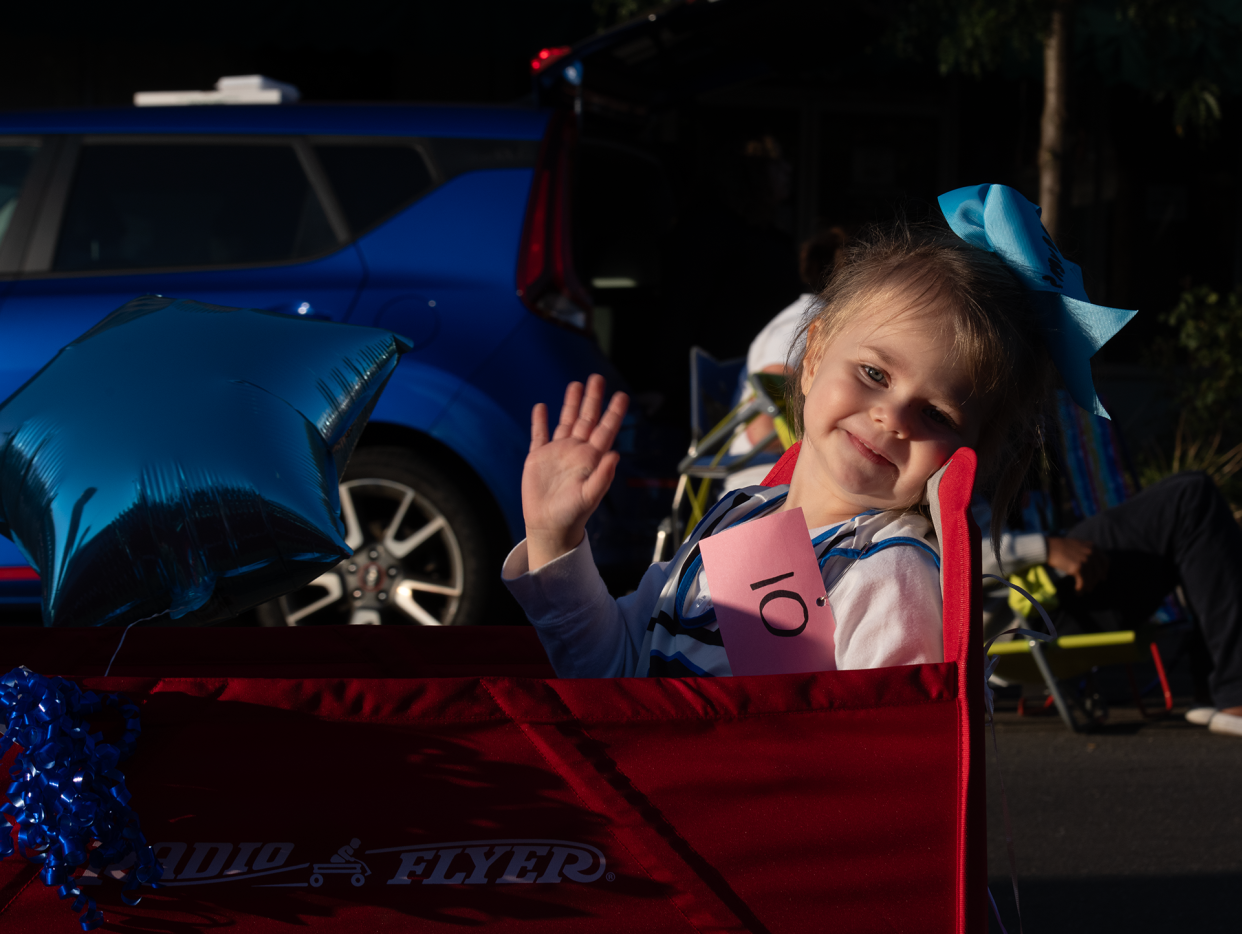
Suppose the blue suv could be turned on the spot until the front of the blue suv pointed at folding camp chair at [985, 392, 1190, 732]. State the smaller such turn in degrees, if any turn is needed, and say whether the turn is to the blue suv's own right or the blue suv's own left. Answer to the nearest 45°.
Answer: approximately 135° to the blue suv's own left

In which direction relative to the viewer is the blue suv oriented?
to the viewer's left

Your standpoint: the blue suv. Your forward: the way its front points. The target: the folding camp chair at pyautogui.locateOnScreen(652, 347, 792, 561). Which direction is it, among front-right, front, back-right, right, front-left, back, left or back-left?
back

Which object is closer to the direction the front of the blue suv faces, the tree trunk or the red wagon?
the red wagon

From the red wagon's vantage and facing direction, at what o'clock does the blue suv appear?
The blue suv is roughly at 3 o'clock from the red wagon.

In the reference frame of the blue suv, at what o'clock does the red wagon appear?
The red wagon is roughly at 9 o'clock from the blue suv.

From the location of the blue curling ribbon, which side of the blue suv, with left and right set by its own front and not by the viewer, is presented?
left

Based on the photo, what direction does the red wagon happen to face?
to the viewer's left
